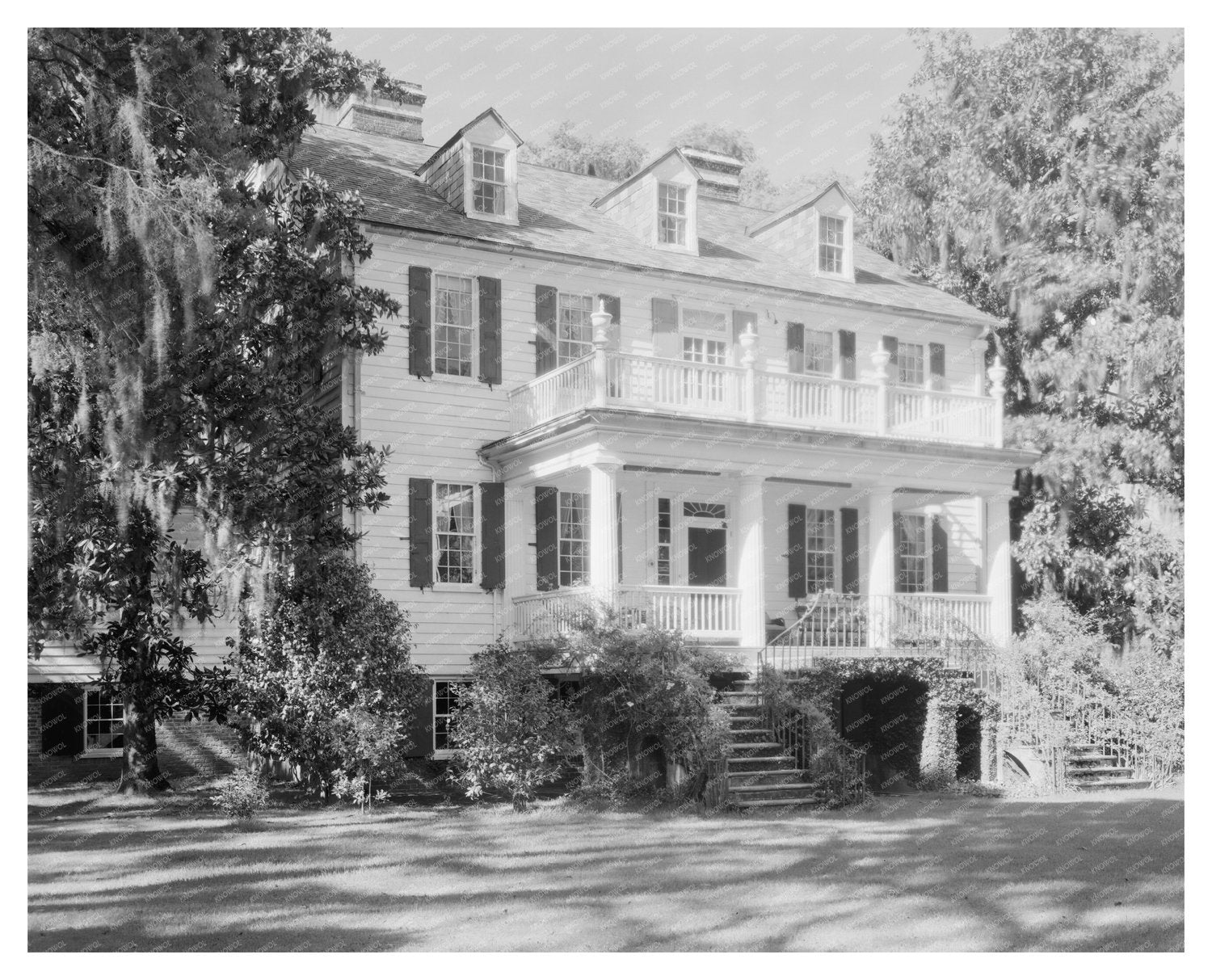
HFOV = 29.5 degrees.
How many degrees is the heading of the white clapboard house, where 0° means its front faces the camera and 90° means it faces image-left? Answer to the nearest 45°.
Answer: approximately 315°

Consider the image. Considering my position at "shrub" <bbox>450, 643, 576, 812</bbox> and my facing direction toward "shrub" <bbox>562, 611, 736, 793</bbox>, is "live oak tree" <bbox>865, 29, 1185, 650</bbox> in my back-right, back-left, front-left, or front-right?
front-left

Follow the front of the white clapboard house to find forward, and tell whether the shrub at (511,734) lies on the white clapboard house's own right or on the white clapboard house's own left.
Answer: on the white clapboard house's own right

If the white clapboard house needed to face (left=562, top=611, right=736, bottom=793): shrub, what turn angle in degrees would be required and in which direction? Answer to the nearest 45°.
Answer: approximately 45° to its right

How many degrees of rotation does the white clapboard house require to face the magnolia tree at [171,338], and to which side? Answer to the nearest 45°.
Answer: approximately 90° to its right

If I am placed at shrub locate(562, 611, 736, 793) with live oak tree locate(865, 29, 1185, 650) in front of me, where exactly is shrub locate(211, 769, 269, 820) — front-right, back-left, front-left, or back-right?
back-left

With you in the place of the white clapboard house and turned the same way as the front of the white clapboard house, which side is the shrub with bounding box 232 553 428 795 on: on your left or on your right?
on your right

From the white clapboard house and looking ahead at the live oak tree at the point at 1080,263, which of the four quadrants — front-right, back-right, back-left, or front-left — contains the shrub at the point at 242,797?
back-right

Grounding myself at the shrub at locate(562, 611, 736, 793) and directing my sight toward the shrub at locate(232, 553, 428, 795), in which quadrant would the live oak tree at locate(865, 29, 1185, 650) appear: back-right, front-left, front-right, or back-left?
back-right

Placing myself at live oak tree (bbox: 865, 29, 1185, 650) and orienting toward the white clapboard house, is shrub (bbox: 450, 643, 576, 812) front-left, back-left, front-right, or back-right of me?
front-left

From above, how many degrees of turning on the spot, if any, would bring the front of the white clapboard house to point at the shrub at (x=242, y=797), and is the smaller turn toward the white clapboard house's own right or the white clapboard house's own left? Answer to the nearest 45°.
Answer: approximately 90° to the white clapboard house's own right

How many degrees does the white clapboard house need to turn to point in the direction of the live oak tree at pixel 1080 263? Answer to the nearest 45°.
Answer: approximately 90° to its left
